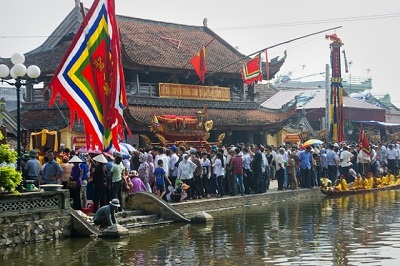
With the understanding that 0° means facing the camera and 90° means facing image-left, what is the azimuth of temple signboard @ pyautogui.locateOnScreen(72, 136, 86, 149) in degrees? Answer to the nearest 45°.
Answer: approximately 0°

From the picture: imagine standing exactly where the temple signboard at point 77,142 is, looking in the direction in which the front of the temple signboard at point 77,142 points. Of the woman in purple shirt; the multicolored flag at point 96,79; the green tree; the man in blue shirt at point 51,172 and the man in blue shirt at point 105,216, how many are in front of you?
5

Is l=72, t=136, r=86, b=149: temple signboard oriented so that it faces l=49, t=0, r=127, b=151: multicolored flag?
yes

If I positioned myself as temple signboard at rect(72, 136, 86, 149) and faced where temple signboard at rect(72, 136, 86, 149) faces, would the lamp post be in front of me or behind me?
in front

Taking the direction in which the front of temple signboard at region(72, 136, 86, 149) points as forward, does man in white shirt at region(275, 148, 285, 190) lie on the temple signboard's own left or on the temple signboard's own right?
on the temple signboard's own left
